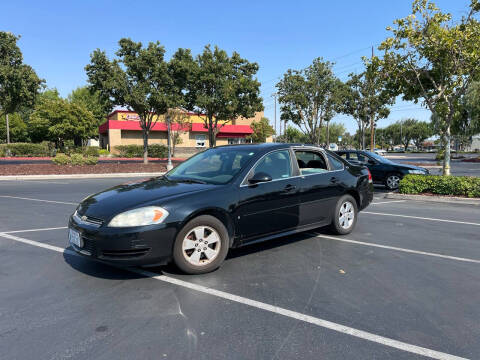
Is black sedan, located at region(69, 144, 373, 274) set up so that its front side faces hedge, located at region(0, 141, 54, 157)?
no

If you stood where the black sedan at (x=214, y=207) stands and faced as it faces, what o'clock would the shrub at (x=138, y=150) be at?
The shrub is roughly at 4 o'clock from the black sedan.

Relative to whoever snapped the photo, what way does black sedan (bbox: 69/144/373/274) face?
facing the viewer and to the left of the viewer

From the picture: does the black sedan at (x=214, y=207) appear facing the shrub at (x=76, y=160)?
no

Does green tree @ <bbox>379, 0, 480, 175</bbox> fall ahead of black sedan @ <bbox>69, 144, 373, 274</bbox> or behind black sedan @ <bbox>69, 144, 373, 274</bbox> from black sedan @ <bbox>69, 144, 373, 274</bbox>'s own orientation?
behind

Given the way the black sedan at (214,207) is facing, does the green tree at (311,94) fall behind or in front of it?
behind

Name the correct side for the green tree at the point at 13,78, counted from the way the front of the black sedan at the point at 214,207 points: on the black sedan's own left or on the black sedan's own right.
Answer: on the black sedan's own right

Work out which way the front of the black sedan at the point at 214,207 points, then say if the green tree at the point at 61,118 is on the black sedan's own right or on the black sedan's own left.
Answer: on the black sedan's own right

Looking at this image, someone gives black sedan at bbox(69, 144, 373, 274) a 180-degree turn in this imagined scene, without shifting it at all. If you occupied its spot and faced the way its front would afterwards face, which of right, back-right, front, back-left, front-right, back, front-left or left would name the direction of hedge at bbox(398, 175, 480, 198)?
front

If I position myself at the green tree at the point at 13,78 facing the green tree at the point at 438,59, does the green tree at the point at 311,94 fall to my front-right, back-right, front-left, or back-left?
front-left

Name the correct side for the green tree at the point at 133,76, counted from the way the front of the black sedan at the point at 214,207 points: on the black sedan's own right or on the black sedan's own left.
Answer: on the black sedan's own right
